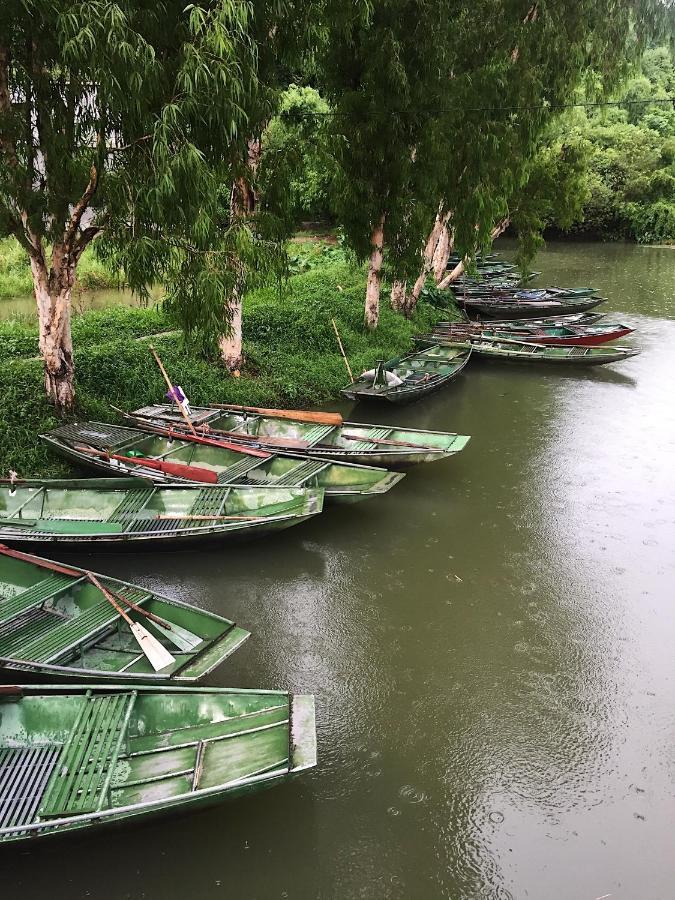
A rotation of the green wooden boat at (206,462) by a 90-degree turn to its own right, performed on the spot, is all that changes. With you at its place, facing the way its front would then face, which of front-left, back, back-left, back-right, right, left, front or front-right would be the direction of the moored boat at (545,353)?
back

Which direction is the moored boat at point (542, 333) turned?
to the viewer's right

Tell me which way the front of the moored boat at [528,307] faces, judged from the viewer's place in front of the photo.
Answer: facing to the right of the viewer

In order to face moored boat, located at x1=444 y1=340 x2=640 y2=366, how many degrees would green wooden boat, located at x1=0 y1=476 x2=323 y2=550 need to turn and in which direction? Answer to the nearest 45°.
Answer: approximately 45° to its left

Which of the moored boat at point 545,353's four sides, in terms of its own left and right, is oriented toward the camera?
right

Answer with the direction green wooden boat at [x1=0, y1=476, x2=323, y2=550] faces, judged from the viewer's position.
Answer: facing to the right of the viewer

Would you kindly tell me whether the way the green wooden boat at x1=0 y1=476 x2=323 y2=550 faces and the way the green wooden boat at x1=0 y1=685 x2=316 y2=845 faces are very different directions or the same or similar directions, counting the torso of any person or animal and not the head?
same or similar directions

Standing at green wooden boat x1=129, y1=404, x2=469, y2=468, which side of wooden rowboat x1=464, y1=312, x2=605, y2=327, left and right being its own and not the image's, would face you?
right

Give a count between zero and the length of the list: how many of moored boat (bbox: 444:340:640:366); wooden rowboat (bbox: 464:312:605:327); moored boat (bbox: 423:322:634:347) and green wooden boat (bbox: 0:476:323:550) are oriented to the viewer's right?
4

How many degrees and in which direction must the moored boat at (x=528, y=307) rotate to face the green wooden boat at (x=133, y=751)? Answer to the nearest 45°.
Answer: approximately 90° to its right

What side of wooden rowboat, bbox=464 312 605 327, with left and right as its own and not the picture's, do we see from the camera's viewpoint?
right

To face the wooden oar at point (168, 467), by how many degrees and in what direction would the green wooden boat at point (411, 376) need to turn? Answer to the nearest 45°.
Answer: approximately 180°

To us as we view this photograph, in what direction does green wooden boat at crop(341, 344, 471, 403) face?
facing away from the viewer and to the right of the viewer

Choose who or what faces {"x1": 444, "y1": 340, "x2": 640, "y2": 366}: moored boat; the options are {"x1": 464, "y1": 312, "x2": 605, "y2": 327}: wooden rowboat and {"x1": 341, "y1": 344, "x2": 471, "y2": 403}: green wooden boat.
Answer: the green wooden boat
